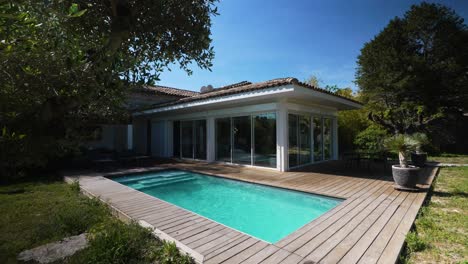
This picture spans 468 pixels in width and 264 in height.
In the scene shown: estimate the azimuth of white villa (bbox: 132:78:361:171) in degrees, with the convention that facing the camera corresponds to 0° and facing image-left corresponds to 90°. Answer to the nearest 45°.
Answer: approximately 45°

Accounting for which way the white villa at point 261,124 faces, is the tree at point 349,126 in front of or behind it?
behind

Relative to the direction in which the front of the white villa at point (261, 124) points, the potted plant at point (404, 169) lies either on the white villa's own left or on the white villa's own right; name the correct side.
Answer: on the white villa's own left

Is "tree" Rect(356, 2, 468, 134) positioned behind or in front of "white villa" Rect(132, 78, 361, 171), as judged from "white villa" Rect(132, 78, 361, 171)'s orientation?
behind

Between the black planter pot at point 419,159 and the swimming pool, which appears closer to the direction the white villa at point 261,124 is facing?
the swimming pool

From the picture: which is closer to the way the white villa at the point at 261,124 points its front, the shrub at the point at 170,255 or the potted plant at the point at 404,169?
the shrub

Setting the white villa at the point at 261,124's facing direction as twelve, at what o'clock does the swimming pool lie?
The swimming pool is roughly at 11 o'clock from the white villa.

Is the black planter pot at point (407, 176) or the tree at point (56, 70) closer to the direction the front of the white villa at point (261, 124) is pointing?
the tree

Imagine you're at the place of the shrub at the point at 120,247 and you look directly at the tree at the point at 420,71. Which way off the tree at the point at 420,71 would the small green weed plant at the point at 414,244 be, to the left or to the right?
right

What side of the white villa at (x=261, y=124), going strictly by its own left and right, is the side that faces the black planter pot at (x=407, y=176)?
left

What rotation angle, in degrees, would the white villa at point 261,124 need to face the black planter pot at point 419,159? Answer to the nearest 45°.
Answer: approximately 135° to its left
